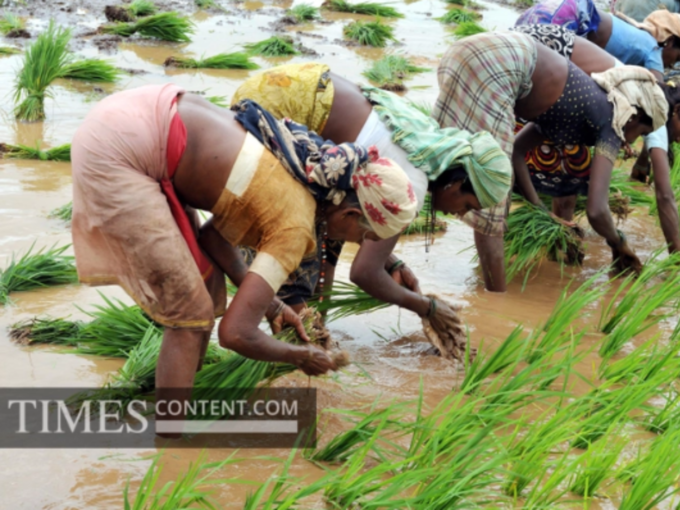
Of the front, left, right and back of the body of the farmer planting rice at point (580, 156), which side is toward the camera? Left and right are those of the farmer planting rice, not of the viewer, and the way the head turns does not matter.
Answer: right

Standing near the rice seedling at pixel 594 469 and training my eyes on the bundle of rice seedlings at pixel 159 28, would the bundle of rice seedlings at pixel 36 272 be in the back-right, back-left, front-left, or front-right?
front-left

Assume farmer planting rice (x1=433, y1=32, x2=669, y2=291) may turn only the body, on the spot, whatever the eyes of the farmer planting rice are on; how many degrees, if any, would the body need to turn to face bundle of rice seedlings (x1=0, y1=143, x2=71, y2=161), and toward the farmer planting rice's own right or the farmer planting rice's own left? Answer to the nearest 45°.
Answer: approximately 180°

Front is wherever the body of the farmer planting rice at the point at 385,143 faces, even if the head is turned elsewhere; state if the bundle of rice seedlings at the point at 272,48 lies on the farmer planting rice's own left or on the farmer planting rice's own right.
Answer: on the farmer planting rice's own left

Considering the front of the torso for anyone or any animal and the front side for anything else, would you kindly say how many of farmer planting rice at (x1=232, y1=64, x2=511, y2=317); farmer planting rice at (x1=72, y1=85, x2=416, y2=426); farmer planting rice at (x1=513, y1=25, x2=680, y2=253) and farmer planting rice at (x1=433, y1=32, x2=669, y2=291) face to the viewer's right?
4

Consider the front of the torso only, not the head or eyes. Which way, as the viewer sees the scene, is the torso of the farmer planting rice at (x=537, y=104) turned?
to the viewer's right

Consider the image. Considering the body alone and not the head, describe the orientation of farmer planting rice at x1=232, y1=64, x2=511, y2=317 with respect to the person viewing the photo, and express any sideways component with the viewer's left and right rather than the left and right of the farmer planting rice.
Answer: facing to the right of the viewer

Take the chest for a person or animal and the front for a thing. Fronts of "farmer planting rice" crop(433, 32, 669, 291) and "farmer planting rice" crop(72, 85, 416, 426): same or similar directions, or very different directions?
same or similar directions

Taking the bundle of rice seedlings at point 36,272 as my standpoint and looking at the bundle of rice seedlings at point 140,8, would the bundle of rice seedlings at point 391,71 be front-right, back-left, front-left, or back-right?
front-right

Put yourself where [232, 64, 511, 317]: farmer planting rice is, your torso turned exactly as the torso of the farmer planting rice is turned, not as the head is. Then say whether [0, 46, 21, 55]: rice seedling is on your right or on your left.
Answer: on your left

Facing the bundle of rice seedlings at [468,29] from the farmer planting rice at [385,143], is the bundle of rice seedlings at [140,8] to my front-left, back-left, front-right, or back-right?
front-left

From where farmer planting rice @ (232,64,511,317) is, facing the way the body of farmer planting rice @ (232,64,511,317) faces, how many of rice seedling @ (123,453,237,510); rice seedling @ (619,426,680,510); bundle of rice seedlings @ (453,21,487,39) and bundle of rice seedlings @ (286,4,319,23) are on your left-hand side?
2

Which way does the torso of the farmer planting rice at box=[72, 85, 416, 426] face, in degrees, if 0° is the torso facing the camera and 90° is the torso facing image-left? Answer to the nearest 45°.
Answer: approximately 270°

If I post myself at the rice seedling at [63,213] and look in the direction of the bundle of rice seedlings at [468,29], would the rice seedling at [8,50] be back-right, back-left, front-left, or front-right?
front-left
